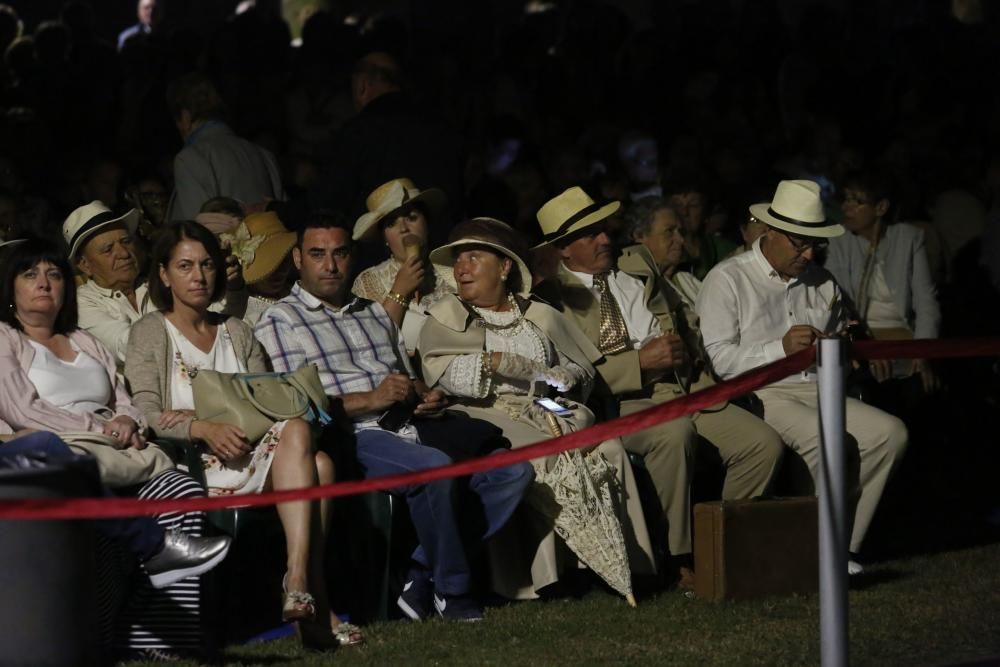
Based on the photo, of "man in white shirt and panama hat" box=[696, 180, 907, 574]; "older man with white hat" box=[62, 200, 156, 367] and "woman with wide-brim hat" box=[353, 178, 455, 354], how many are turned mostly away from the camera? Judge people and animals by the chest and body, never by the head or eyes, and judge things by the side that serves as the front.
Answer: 0

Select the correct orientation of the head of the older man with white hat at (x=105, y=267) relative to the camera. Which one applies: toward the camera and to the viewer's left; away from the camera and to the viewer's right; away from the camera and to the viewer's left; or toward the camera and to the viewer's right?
toward the camera and to the viewer's right

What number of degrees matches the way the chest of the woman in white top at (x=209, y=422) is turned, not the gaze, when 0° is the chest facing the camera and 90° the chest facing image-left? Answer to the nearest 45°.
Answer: approximately 315°

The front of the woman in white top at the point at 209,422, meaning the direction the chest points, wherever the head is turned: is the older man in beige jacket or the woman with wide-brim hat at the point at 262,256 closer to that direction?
the older man in beige jacket

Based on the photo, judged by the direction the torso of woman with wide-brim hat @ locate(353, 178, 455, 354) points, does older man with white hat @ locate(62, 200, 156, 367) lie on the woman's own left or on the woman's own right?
on the woman's own right

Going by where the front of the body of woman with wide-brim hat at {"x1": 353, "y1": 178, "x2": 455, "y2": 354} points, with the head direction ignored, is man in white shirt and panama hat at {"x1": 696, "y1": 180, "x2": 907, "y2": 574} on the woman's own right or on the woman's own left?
on the woman's own left

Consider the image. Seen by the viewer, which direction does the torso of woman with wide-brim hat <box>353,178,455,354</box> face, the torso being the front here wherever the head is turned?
toward the camera

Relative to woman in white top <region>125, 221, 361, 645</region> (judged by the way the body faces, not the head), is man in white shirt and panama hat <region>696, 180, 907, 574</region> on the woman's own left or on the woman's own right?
on the woman's own left

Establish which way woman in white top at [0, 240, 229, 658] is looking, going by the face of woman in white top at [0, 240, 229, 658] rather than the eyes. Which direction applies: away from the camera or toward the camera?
toward the camera

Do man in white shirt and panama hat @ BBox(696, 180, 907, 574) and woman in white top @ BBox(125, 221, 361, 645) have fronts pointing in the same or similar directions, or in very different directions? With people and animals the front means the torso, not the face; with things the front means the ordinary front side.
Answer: same or similar directions

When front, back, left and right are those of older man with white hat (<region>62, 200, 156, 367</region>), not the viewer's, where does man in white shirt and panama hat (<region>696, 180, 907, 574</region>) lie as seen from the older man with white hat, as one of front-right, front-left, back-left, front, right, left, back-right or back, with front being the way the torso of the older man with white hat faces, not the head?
front-left

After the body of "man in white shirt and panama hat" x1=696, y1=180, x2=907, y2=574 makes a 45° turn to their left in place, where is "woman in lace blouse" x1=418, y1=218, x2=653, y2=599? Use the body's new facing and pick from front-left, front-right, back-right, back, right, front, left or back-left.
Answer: back-right

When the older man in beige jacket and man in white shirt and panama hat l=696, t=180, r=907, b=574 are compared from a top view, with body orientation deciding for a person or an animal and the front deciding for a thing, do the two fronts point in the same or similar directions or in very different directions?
same or similar directions

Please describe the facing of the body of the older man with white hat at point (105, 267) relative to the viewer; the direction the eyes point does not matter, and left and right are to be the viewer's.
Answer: facing the viewer and to the right of the viewer

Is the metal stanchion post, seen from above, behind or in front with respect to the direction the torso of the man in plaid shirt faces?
in front

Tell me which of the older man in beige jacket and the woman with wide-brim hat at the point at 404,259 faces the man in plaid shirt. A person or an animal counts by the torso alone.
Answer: the woman with wide-brim hat
